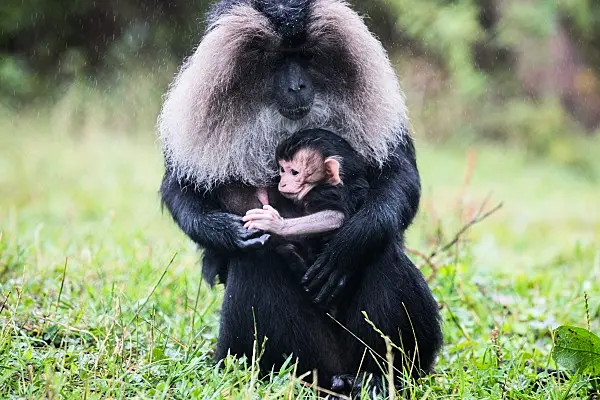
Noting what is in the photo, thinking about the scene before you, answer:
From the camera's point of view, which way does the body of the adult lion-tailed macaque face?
toward the camera
